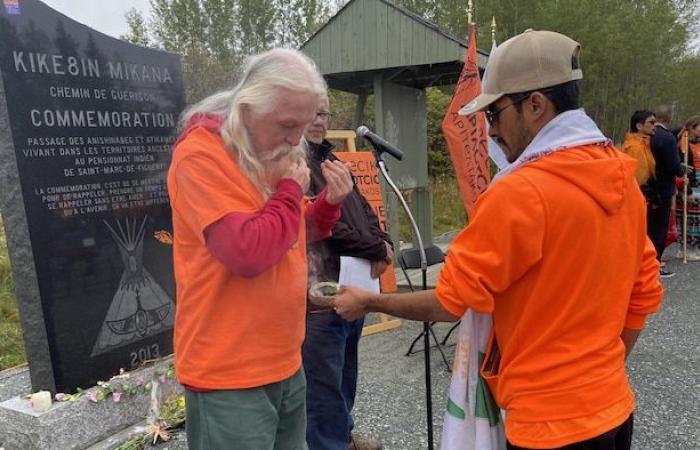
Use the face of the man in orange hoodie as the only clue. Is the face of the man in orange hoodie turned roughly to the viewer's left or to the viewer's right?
to the viewer's left

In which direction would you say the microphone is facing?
to the viewer's left

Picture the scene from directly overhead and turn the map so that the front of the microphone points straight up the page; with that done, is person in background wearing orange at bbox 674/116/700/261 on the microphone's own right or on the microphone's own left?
on the microphone's own right

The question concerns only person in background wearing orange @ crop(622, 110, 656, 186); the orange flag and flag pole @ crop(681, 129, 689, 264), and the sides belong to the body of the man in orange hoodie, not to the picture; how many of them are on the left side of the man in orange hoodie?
0

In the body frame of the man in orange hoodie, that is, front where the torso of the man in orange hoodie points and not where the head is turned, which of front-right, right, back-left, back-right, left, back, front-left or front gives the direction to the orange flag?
front-right

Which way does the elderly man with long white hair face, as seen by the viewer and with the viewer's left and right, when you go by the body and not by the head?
facing to the right of the viewer

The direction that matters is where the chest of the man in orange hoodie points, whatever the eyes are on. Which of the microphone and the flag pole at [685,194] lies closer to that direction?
the microphone

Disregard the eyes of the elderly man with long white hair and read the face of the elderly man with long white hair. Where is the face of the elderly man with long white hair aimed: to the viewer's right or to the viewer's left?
to the viewer's right

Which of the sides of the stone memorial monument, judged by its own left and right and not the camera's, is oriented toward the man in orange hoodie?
front

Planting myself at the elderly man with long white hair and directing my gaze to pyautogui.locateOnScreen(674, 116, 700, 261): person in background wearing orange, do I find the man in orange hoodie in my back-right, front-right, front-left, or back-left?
front-right

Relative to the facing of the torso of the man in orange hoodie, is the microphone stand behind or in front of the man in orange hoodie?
in front

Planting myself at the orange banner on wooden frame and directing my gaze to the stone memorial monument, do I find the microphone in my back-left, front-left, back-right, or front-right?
front-left

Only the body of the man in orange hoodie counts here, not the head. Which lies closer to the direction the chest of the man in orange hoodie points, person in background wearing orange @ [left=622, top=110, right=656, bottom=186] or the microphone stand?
the microphone stand

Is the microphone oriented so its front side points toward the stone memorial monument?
yes

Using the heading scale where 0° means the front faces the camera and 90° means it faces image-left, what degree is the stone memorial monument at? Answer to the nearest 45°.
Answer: approximately 315°

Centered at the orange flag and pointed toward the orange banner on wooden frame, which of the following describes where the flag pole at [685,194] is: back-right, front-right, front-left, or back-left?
back-right

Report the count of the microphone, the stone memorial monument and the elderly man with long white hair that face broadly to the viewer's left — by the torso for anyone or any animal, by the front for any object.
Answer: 1

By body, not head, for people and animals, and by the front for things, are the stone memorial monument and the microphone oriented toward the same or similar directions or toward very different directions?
very different directions

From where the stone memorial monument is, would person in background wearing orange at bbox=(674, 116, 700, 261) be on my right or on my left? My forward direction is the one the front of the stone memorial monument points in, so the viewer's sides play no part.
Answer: on my left

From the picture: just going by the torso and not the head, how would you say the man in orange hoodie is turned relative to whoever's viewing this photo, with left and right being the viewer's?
facing away from the viewer and to the left of the viewer

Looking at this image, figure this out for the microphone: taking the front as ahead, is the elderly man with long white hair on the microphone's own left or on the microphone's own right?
on the microphone's own left
